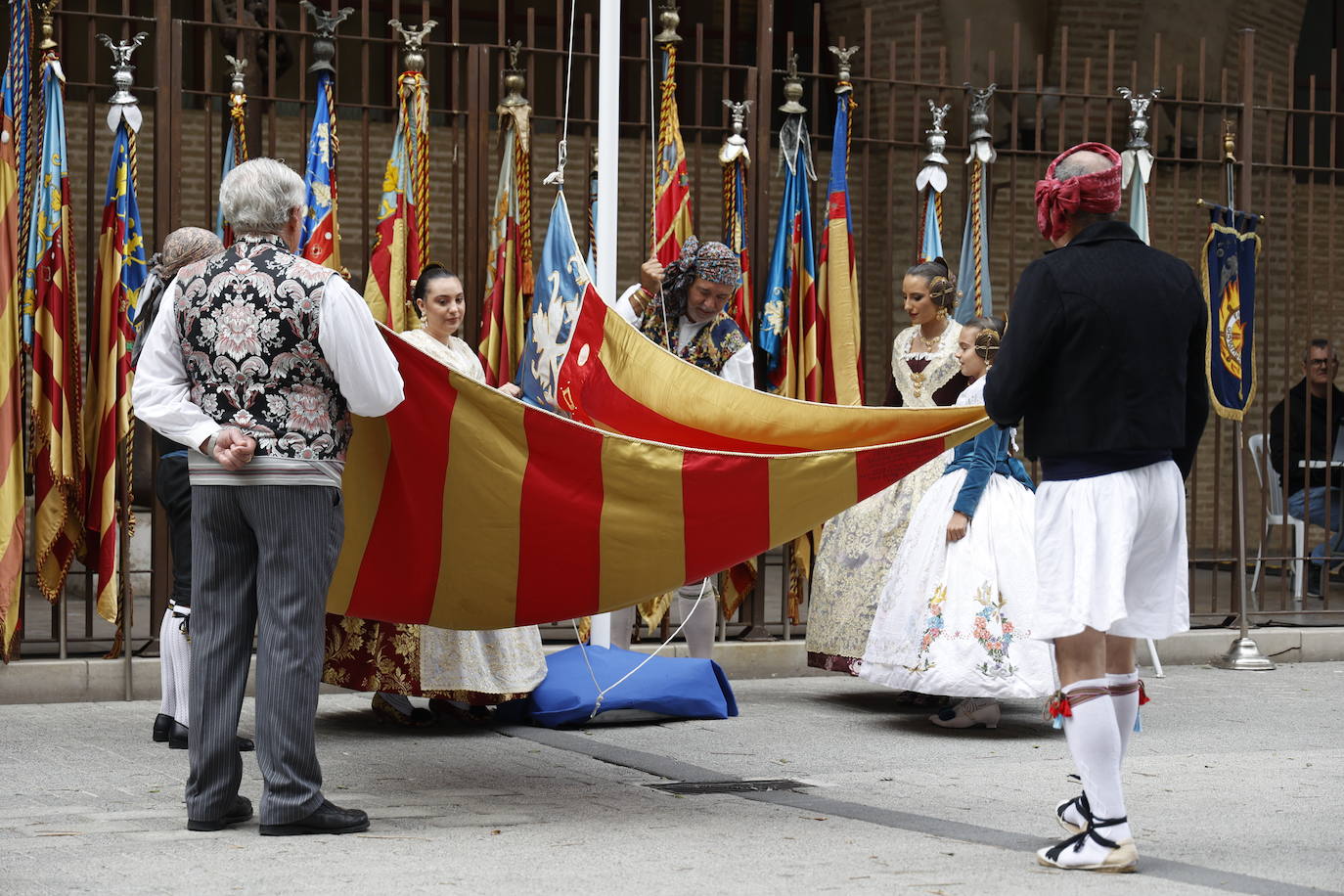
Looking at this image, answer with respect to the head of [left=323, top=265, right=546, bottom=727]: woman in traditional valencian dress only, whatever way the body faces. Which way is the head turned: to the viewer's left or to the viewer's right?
to the viewer's right

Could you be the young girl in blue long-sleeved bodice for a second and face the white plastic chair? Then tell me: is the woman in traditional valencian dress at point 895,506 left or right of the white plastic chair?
left

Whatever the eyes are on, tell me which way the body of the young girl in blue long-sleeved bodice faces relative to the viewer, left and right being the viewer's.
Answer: facing to the left of the viewer

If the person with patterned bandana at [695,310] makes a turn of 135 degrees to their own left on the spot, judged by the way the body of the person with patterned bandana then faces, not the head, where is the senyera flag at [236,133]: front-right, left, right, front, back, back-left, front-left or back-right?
back-left

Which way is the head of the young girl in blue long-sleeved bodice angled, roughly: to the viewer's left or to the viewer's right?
to the viewer's left

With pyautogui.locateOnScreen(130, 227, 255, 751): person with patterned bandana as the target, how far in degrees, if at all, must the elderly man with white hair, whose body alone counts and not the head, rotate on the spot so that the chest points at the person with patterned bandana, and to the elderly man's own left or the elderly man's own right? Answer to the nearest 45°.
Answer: approximately 45° to the elderly man's own left

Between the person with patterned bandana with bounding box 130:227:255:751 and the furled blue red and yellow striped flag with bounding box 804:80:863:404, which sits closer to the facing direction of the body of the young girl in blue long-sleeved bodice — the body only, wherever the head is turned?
the person with patterned bandana

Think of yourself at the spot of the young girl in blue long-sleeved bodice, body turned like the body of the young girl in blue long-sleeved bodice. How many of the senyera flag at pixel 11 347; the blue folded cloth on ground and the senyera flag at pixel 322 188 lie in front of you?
3

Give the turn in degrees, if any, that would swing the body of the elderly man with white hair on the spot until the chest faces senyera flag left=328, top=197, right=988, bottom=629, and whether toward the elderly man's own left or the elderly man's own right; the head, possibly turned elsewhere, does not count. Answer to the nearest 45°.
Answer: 0° — they already face it

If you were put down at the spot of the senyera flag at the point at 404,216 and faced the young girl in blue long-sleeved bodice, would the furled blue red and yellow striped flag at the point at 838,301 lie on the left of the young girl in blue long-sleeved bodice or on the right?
left
